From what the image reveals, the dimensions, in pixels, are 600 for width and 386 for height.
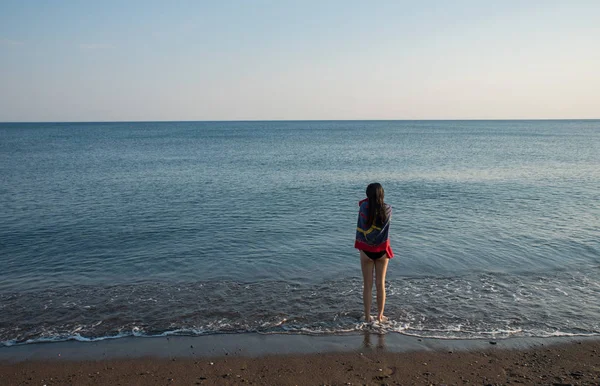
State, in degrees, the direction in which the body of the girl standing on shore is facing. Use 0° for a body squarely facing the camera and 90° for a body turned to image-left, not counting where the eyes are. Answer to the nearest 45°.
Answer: approximately 180°

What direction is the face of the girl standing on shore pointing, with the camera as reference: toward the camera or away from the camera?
away from the camera
